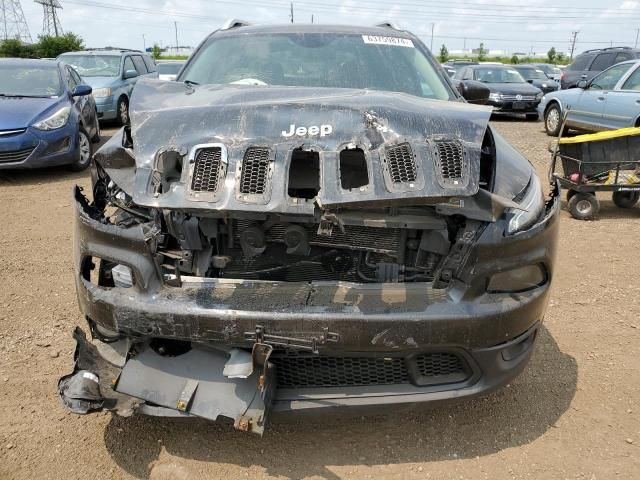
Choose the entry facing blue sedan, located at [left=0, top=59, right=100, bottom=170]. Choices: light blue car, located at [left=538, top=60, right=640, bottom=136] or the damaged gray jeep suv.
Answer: the light blue car

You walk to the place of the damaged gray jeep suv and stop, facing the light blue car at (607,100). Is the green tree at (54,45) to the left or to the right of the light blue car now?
left

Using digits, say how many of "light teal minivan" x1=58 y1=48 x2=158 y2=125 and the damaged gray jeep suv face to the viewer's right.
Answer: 0

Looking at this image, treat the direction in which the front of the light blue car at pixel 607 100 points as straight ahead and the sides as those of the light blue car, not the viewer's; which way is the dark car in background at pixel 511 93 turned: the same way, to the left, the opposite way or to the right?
to the left

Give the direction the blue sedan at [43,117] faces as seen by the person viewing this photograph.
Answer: facing the viewer and to the left of the viewer

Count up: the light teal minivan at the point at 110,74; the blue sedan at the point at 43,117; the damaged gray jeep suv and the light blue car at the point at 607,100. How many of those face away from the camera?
0

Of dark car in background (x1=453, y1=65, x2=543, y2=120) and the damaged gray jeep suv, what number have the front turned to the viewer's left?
0

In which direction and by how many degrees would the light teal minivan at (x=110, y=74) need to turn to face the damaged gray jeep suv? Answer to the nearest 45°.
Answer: approximately 45° to its left

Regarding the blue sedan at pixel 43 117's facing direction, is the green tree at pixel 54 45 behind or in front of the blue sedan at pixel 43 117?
behind

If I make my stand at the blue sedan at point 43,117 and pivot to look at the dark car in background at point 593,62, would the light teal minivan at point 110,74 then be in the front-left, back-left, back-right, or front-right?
front-left

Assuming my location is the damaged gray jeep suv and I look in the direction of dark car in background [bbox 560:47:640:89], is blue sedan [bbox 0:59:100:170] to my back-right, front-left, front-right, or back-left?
front-left

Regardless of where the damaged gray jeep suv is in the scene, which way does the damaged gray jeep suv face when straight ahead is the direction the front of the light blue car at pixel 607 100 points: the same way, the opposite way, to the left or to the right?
to the left

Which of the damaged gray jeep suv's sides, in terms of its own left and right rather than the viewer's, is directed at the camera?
front

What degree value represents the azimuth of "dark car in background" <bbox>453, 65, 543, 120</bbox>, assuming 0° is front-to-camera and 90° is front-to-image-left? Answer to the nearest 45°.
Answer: approximately 315°

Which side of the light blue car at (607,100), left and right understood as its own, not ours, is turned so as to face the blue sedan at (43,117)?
front

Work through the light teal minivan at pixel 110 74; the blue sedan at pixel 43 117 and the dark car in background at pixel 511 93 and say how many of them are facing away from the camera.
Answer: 0
